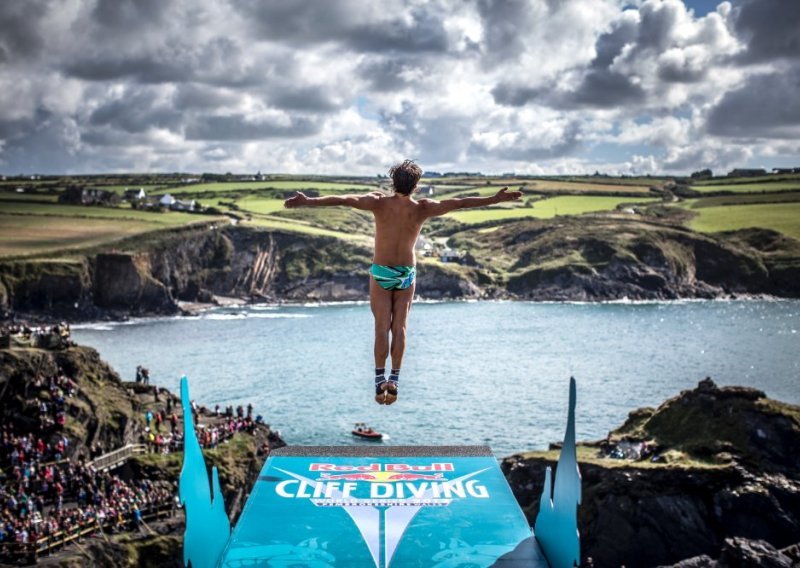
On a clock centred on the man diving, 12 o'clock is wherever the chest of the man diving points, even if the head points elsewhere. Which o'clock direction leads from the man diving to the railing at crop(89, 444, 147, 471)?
The railing is roughly at 11 o'clock from the man diving.

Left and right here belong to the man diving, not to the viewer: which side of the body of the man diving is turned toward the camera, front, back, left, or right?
back

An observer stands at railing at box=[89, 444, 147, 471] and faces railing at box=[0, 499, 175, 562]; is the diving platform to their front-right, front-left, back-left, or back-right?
front-left

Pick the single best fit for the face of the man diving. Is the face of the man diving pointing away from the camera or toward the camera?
away from the camera
